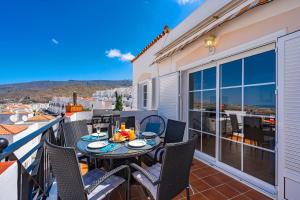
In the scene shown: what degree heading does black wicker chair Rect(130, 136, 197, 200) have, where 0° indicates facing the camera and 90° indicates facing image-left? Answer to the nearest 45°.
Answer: approximately 135°

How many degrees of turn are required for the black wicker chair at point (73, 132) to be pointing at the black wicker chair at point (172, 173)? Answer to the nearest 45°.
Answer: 0° — it already faces it

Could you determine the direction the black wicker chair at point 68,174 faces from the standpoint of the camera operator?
facing away from the viewer and to the right of the viewer

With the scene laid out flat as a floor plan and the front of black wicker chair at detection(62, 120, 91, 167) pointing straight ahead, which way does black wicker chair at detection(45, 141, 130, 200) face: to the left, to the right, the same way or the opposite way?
to the left

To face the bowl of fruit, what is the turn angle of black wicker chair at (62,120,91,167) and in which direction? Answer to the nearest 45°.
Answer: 0° — it already faces it

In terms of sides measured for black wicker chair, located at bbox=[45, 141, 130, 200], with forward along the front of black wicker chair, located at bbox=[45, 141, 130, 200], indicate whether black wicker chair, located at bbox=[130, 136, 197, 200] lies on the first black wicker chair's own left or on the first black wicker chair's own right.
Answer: on the first black wicker chair's own right

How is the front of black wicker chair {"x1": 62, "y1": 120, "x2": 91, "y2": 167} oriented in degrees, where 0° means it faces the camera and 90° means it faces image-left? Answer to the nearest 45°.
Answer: approximately 315°

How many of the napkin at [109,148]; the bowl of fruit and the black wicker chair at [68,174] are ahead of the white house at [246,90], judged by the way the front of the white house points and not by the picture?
3

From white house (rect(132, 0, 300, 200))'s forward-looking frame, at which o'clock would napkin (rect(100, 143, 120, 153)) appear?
The napkin is roughly at 12 o'clock from the white house.

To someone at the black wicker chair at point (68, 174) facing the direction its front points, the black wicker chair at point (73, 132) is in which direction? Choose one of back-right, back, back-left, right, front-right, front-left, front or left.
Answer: front-left
